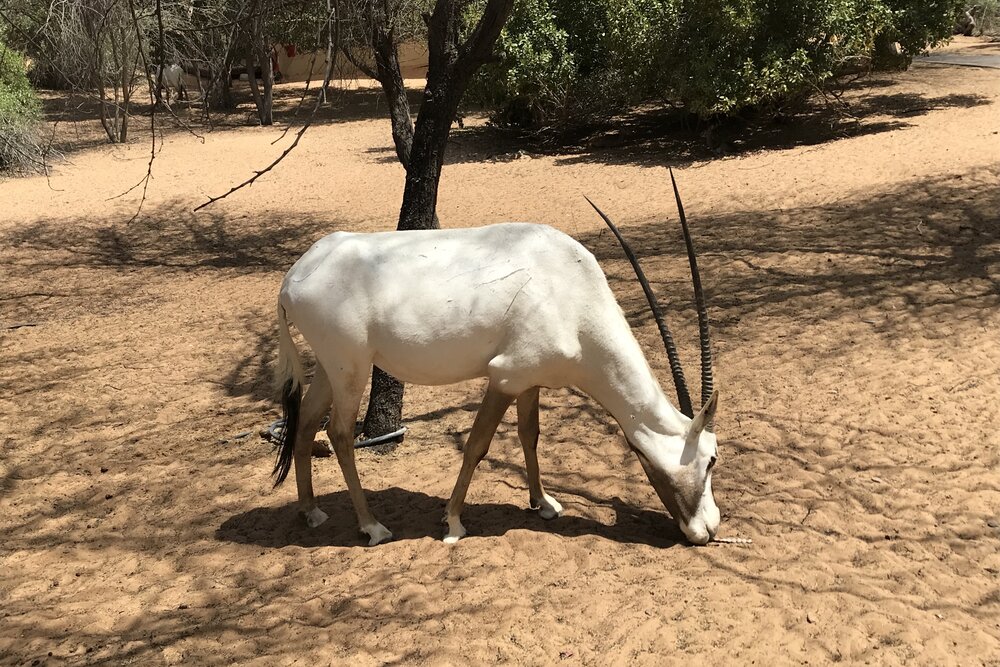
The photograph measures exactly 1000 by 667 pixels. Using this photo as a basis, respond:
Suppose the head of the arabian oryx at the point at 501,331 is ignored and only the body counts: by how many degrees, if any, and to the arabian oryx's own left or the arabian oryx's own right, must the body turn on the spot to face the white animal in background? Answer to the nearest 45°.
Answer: approximately 135° to the arabian oryx's own left

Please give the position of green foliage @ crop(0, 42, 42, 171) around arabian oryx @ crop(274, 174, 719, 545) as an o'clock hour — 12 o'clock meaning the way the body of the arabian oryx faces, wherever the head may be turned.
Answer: The green foliage is roughly at 8 o'clock from the arabian oryx.

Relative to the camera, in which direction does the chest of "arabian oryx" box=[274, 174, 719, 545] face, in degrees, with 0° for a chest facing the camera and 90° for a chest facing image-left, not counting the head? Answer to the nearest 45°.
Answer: approximately 270°

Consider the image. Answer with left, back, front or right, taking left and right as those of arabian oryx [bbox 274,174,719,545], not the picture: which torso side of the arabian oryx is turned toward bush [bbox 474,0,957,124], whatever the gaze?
left
